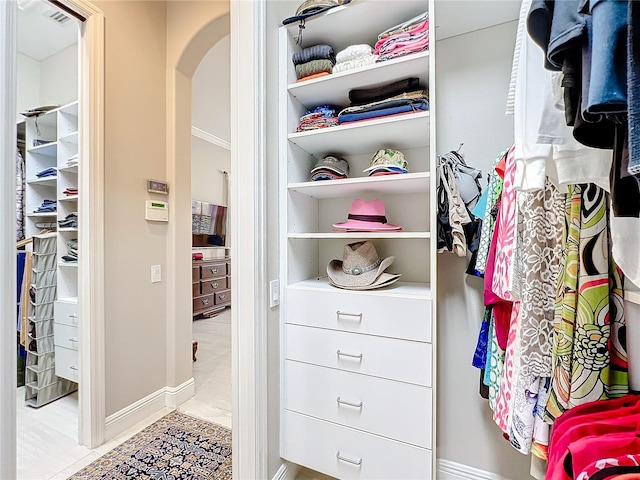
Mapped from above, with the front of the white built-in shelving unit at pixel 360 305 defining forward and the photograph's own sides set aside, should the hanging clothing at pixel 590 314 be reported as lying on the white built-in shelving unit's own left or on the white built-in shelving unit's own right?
on the white built-in shelving unit's own left

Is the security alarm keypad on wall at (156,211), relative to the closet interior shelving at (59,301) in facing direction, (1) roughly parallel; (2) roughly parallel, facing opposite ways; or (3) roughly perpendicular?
roughly perpendicular

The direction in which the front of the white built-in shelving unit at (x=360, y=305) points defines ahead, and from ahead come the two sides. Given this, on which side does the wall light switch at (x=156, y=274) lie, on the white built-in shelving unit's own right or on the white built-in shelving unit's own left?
on the white built-in shelving unit's own right

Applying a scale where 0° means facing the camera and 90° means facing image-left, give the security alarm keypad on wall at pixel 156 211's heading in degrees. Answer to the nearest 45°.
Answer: approximately 315°

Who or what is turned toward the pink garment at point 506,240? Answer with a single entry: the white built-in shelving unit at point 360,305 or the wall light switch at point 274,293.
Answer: the wall light switch
